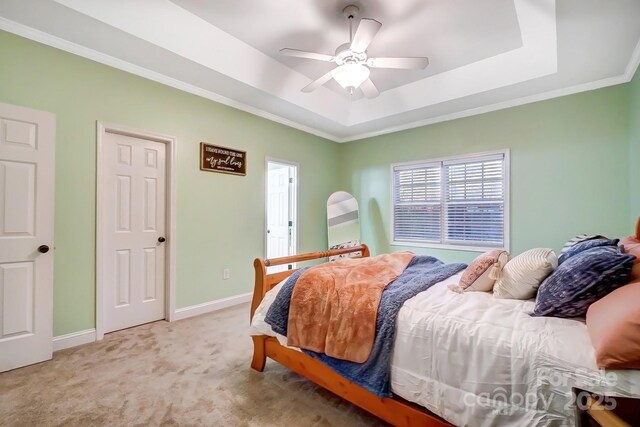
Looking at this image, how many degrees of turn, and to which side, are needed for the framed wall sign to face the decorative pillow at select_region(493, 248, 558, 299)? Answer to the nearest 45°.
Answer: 0° — it already faces it

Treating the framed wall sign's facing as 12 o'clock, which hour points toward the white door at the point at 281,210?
The white door is roughly at 9 o'clock from the framed wall sign.

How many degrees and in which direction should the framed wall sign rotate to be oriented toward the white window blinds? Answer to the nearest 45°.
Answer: approximately 45° to its left

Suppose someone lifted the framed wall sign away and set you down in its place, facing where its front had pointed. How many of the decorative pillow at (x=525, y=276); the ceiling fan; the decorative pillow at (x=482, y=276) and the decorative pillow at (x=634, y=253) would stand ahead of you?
4

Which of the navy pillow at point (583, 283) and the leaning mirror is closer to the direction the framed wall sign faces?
the navy pillow

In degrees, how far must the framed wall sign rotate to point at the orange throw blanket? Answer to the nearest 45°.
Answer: approximately 45° to its right

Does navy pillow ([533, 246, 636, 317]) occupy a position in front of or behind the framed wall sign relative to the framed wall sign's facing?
in front

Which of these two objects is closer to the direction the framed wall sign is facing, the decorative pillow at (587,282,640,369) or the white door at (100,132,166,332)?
the decorative pillow

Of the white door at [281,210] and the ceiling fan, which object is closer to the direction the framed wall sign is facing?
the ceiling fan

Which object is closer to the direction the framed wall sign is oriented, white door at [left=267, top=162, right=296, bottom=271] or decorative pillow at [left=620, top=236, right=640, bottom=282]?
the decorative pillow

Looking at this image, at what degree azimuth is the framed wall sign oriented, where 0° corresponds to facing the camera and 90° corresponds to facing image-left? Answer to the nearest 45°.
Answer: approximately 315°

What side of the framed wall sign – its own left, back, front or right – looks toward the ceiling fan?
front

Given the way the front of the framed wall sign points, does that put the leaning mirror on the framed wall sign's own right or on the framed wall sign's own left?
on the framed wall sign's own left

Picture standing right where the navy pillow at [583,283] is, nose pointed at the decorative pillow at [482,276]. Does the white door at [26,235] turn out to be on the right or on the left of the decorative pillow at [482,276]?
left

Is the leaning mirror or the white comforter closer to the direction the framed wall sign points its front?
the white comforter

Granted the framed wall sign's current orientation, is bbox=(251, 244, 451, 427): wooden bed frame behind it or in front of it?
in front
